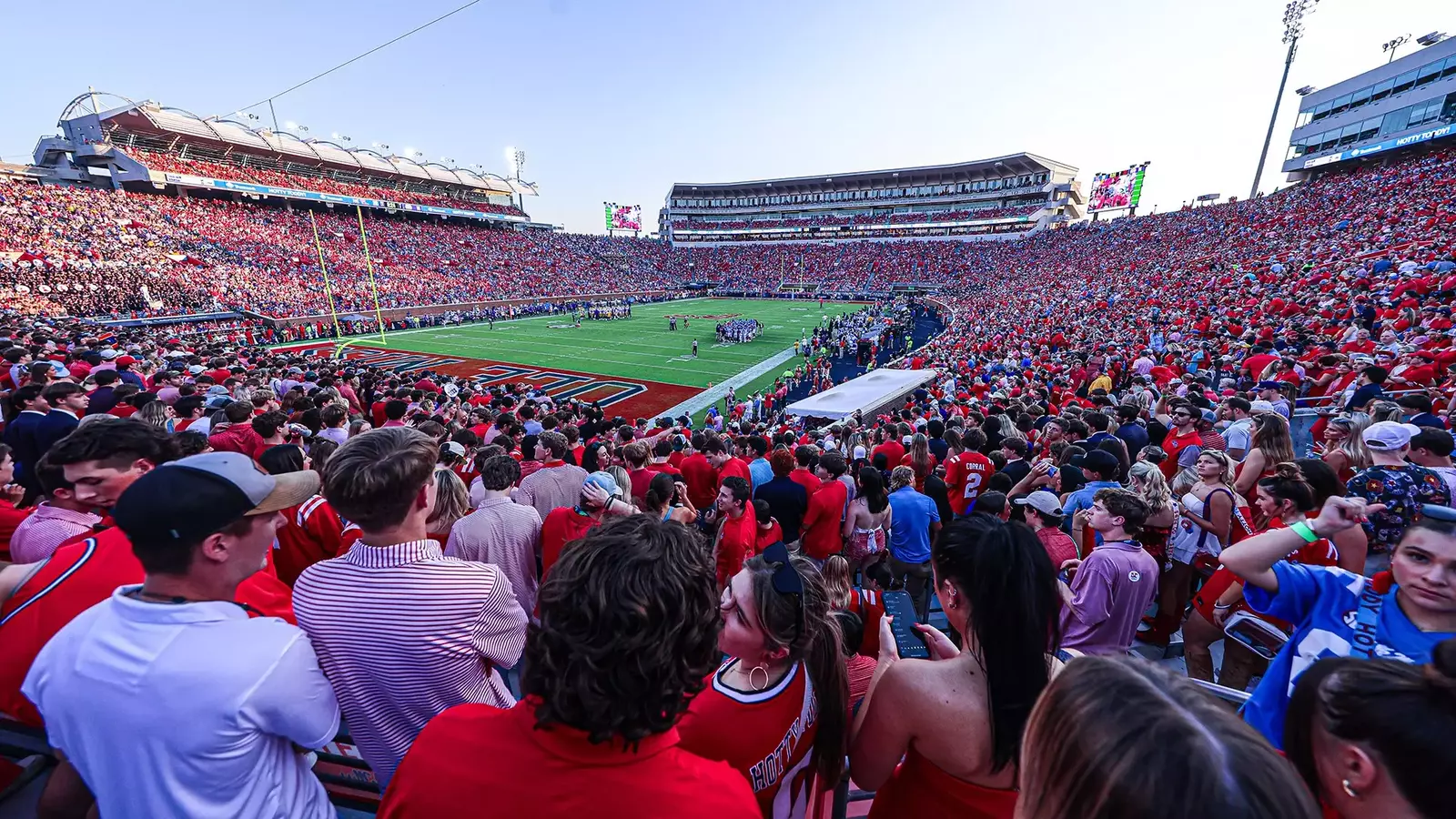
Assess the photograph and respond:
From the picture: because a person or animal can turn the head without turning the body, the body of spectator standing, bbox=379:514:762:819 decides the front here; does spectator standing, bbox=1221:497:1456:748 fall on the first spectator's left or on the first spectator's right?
on the first spectator's right

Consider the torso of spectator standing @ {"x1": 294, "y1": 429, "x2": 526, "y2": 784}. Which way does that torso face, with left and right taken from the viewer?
facing away from the viewer and to the right of the viewer

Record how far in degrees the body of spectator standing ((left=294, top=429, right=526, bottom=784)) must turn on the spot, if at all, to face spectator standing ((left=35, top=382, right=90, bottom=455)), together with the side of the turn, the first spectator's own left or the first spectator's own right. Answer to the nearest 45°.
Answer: approximately 90° to the first spectator's own left

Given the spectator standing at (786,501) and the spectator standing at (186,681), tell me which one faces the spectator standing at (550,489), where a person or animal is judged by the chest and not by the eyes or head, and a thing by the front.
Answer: the spectator standing at (186,681)

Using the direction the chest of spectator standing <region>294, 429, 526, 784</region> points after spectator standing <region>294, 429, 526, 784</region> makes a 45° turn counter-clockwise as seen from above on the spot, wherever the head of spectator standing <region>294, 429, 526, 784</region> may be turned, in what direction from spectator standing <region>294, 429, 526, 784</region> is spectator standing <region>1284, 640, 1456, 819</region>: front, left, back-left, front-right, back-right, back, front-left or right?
back-right

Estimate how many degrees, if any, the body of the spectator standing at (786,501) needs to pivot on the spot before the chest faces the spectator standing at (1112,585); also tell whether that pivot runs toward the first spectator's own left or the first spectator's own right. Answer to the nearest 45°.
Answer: approximately 135° to the first spectator's own right

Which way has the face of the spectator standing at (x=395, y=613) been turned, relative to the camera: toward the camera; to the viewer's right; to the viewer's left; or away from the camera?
away from the camera

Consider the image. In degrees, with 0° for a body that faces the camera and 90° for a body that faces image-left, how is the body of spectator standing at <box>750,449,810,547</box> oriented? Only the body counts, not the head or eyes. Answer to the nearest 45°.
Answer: approximately 180°

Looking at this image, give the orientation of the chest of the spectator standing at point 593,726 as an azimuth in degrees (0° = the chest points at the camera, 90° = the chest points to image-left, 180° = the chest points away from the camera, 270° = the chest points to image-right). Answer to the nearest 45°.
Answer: approximately 180°

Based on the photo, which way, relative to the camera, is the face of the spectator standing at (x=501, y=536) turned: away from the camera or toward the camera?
away from the camera

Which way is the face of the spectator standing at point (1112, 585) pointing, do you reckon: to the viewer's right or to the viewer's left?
to the viewer's left

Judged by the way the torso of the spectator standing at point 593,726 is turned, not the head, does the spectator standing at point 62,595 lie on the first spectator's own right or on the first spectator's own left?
on the first spectator's own left

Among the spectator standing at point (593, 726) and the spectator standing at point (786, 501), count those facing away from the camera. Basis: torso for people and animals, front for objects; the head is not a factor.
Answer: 2
